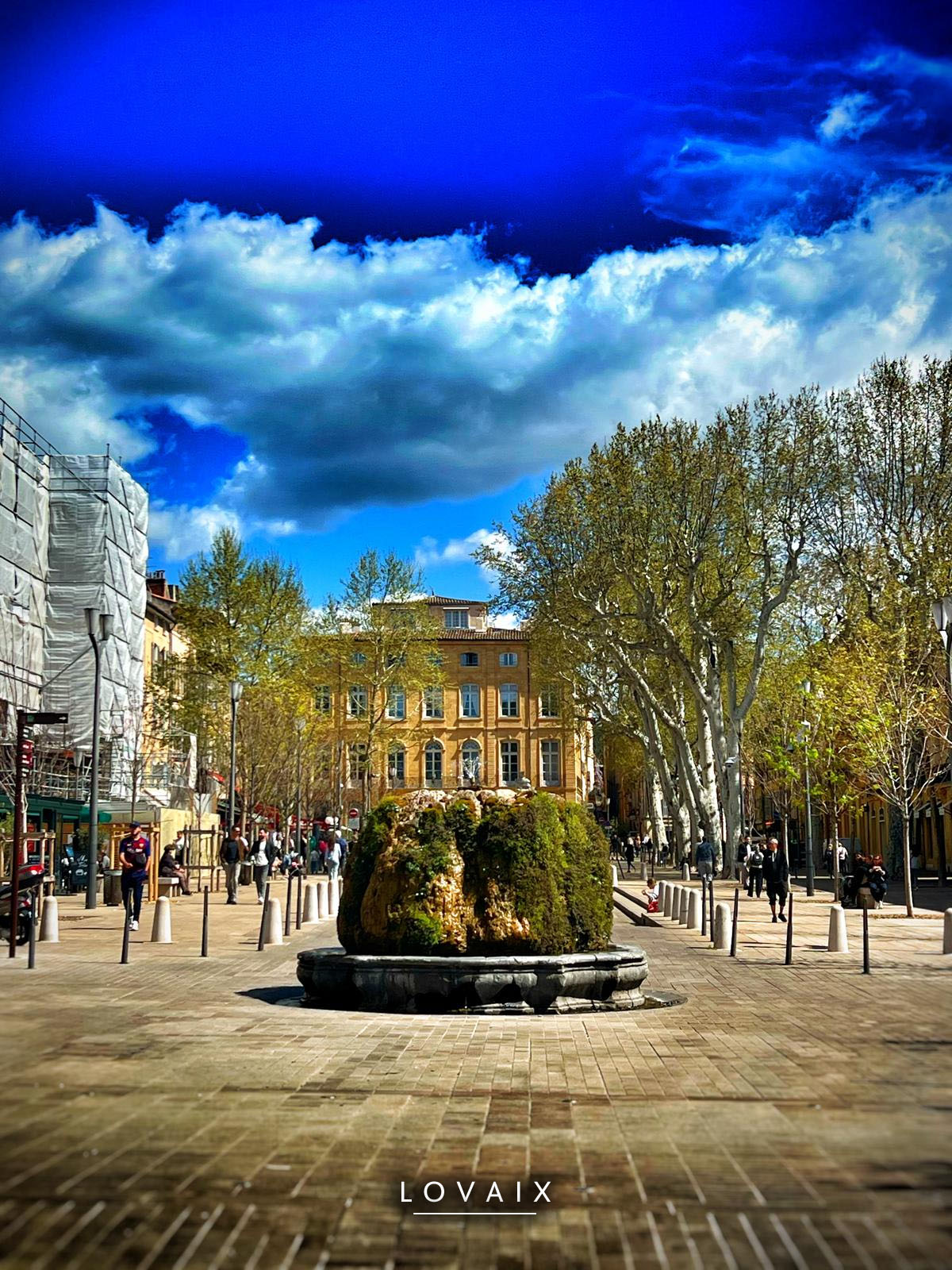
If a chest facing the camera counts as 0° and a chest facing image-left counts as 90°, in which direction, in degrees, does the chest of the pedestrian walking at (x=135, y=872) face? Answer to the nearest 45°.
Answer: approximately 0°

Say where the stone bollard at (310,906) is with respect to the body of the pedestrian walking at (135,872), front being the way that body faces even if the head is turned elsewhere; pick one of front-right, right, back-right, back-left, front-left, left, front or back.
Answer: back-left

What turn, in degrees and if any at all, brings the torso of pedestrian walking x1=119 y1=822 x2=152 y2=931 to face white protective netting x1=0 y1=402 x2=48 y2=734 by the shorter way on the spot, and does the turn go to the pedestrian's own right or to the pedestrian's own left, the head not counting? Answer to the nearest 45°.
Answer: approximately 180°

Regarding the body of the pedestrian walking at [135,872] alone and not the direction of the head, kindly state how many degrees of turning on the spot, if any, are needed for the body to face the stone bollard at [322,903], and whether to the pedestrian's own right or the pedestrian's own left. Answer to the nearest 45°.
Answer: approximately 135° to the pedestrian's own left

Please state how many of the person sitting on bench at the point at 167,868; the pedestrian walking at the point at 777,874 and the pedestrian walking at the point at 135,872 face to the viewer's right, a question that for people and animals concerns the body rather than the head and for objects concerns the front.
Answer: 1

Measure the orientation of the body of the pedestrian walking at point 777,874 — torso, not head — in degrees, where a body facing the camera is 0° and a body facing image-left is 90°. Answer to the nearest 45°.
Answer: approximately 0°

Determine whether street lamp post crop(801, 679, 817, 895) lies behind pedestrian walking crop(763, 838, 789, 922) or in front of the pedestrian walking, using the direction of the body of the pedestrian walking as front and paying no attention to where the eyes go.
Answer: behind

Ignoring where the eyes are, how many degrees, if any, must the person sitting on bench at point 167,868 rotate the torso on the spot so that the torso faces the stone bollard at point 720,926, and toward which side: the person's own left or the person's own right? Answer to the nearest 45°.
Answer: approximately 45° to the person's own right

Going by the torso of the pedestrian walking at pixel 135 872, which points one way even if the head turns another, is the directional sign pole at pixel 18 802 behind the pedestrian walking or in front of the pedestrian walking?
in front

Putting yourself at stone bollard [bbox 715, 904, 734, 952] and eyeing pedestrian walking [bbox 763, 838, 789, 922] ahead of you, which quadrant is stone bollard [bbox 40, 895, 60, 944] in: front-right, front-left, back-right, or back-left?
back-left

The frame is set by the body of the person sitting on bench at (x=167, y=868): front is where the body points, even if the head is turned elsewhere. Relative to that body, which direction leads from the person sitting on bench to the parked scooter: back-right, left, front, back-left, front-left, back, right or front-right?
right

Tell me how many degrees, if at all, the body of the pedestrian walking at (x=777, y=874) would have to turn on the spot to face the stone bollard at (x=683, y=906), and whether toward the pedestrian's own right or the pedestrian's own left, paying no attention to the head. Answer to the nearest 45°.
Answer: approximately 90° to the pedestrian's own right

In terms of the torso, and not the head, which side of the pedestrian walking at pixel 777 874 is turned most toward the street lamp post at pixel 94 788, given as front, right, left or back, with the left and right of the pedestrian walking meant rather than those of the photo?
right

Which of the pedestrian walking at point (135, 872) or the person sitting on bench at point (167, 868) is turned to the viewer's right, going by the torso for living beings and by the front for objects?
the person sitting on bench
